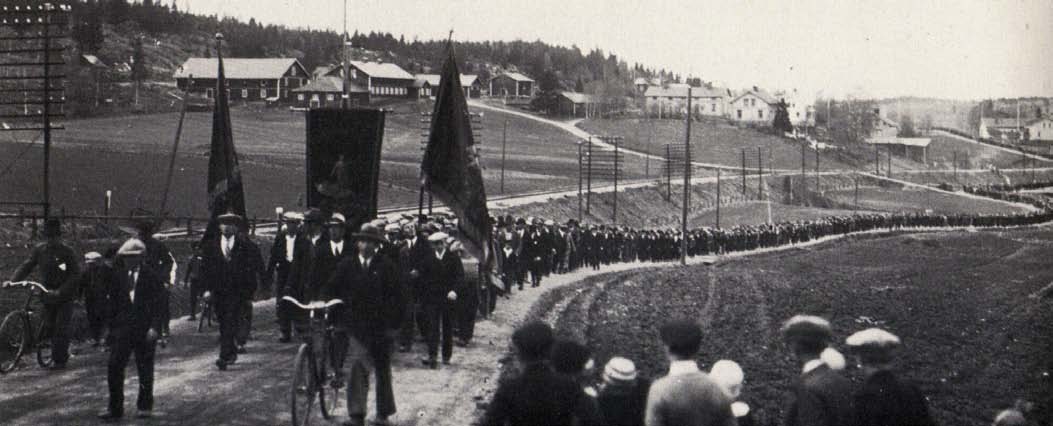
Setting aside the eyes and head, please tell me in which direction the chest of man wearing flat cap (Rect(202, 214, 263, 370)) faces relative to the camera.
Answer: toward the camera

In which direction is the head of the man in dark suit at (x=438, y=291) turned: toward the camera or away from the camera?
toward the camera

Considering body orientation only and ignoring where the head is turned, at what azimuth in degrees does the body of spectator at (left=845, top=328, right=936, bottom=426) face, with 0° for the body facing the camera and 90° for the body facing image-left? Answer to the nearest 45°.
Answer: approximately 135°

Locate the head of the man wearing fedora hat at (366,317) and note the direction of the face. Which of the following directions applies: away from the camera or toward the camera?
toward the camera

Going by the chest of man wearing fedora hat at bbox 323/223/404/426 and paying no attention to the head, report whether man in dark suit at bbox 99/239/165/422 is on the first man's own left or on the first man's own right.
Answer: on the first man's own right

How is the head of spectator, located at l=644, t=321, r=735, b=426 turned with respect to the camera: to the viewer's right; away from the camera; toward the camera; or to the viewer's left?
away from the camera

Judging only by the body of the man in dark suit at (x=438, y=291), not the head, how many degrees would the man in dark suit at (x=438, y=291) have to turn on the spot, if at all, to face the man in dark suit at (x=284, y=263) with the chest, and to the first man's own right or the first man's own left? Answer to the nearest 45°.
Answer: approximately 135° to the first man's own right

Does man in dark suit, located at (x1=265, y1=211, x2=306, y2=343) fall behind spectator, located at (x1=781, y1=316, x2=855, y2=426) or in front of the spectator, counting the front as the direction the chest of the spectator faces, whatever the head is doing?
in front

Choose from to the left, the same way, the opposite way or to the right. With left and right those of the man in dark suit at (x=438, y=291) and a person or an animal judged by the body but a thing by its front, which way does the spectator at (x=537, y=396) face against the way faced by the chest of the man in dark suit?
the opposite way

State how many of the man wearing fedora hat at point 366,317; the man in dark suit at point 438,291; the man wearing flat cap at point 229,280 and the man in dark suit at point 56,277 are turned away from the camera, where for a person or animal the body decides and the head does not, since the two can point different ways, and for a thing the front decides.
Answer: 0

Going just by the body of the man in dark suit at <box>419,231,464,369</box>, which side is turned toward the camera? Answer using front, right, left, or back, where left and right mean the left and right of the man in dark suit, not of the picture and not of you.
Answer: front

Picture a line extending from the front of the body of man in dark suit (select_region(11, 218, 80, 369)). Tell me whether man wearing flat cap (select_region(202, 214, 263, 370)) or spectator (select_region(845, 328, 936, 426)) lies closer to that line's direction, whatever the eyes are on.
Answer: the spectator

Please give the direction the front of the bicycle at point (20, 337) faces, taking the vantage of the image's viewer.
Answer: facing the viewer and to the left of the viewer

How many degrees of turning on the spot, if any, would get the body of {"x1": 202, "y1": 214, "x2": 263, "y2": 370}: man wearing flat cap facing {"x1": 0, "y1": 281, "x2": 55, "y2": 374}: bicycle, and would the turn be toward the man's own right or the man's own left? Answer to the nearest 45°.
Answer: approximately 90° to the man's own right
